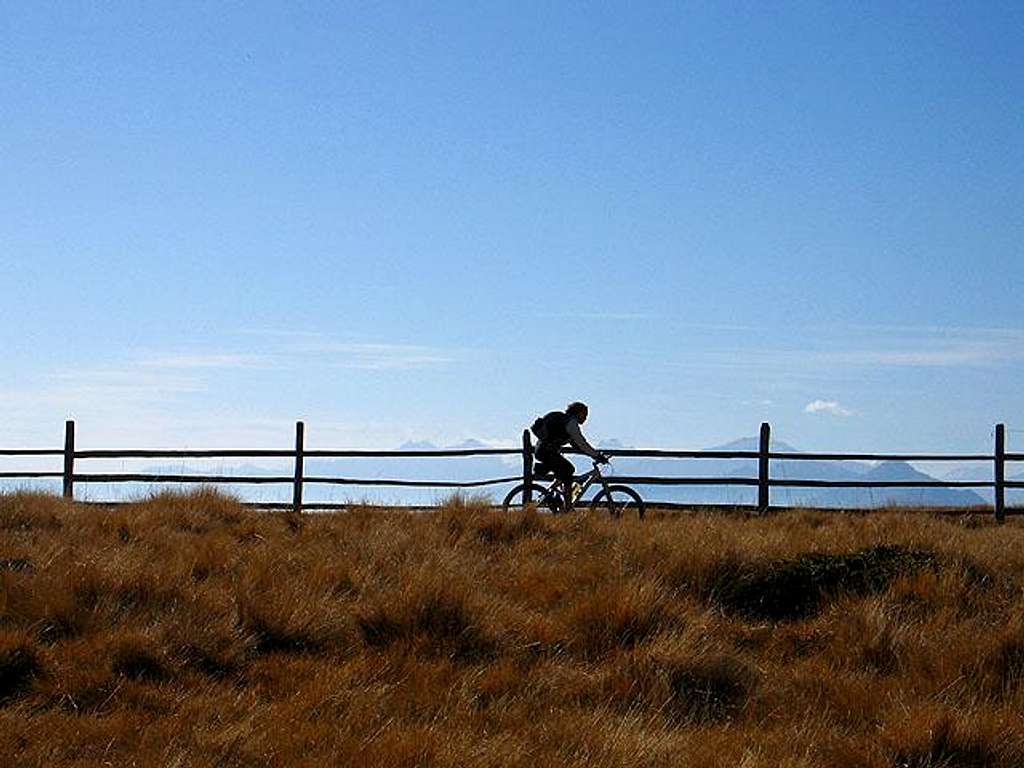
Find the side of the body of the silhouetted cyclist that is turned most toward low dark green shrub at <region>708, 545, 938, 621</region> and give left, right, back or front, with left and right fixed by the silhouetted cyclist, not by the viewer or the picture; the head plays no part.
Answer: right

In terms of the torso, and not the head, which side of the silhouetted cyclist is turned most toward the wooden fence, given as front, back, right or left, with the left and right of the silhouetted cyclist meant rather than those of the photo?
left

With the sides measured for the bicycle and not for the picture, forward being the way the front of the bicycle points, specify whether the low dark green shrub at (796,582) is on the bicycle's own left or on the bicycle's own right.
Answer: on the bicycle's own right

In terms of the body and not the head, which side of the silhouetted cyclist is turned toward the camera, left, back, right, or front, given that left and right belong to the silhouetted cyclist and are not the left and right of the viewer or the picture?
right

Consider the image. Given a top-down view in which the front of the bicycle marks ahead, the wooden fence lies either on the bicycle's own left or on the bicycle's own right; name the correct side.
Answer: on the bicycle's own left

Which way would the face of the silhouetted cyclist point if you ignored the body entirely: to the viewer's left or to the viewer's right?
to the viewer's right

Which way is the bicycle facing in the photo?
to the viewer's right
